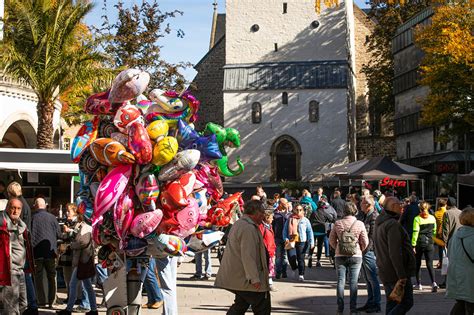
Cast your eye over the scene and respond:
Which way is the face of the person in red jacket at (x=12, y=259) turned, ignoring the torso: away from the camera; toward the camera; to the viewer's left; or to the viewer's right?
toward the camera

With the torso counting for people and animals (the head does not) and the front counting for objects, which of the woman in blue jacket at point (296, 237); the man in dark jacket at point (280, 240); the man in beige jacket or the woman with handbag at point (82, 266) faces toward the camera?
the woman in blue jacket

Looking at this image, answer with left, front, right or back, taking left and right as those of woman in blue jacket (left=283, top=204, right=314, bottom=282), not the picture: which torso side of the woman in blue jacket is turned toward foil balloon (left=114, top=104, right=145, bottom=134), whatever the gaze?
front

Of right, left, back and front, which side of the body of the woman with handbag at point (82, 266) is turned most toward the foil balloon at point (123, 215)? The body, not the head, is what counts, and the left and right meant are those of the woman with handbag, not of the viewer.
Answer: left

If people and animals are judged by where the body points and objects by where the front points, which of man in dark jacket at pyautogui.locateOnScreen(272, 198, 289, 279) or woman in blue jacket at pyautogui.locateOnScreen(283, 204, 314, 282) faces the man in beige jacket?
the woman in blue jacket

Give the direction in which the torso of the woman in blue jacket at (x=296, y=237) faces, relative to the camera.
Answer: toward the camera

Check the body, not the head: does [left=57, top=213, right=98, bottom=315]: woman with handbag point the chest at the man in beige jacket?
no

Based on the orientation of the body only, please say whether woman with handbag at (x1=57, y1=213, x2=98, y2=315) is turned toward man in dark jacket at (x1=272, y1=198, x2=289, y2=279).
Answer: no

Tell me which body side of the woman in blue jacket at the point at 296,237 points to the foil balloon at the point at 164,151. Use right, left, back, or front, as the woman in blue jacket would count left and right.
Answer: front

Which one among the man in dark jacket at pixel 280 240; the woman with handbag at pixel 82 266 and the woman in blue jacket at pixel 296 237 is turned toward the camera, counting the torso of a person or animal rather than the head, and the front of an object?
the woman in blue jacket
